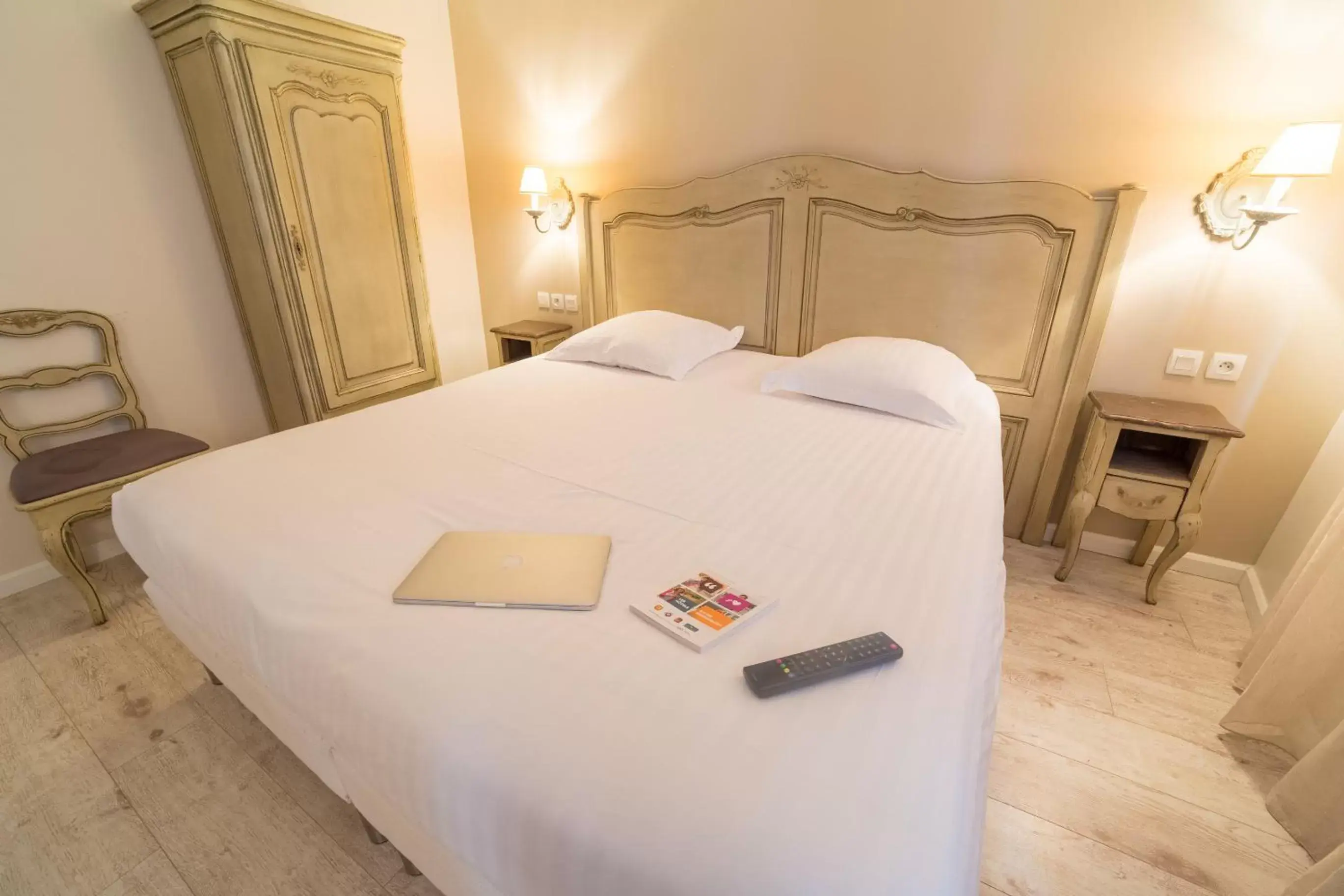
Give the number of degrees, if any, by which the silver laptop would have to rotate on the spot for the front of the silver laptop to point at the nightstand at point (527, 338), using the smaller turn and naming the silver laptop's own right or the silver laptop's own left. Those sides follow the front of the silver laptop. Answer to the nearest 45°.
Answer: approximately 180°

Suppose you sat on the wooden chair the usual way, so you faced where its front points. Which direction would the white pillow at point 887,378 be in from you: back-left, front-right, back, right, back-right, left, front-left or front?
front

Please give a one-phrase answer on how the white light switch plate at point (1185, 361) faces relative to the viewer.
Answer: facing the viewer

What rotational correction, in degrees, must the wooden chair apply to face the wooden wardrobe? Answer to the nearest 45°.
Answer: approximately 45° to its left

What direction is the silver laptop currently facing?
toward the camera

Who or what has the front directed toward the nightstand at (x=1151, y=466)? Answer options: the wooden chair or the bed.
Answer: the wooden chair

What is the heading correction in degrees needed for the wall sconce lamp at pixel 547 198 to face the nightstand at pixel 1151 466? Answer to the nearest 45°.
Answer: approximately 90° to its left

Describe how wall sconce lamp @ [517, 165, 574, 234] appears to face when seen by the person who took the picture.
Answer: facing the viewer and to the left of the viewer

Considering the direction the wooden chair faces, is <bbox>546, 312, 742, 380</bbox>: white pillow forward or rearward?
forward

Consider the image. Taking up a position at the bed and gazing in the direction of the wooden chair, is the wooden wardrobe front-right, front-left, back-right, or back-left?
front-right

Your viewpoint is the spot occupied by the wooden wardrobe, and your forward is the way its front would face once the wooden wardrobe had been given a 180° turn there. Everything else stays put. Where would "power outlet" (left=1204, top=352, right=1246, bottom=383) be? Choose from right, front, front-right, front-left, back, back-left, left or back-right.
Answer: back

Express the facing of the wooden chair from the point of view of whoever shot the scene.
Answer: facing the viewer and to the right of the viewer

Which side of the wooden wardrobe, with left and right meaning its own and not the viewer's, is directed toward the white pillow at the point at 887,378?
front

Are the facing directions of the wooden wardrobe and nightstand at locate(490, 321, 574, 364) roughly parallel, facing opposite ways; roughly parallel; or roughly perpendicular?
roughly perpendicular

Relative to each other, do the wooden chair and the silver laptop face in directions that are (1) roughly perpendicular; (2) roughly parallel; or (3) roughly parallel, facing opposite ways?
roughly perpendicular

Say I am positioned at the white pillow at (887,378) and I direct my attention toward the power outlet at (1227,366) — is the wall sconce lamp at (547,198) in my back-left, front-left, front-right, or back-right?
back-left

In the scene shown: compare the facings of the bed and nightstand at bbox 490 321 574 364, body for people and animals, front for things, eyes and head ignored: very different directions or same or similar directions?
same or similar directions

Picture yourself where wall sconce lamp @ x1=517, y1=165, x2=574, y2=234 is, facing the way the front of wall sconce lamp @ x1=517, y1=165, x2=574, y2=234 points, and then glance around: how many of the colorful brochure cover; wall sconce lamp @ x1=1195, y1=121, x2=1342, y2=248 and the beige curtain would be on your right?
0

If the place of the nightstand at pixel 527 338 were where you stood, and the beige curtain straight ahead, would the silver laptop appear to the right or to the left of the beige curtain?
right

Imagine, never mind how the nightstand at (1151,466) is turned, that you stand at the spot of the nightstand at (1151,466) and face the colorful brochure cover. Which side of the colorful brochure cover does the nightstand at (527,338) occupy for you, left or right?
right

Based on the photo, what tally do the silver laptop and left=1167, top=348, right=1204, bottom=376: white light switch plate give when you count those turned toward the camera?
2

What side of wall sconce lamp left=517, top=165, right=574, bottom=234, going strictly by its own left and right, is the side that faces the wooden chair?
front
